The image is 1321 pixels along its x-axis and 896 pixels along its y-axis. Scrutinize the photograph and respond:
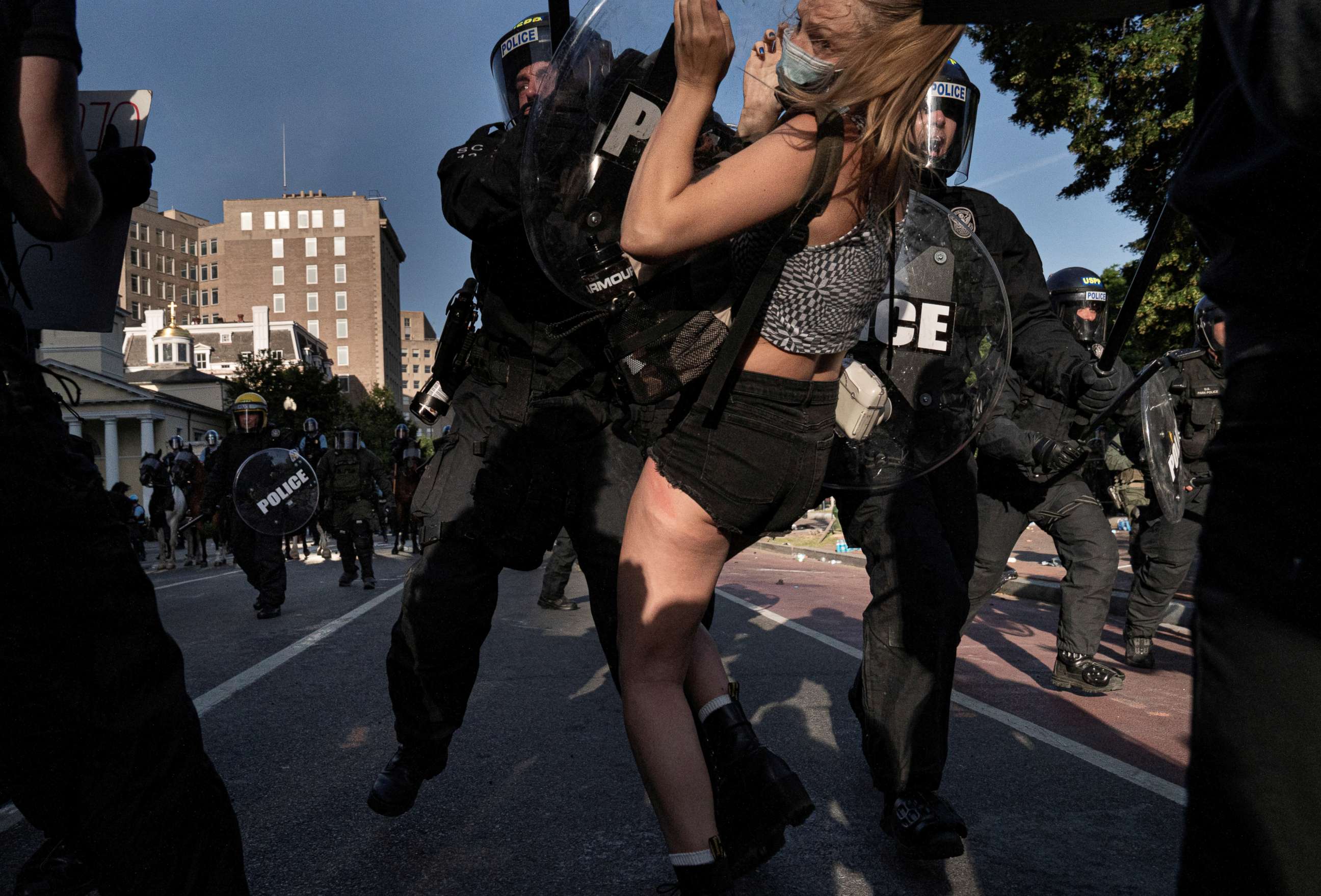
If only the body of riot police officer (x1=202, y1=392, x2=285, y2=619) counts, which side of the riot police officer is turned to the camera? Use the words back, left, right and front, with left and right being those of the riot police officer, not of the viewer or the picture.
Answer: front

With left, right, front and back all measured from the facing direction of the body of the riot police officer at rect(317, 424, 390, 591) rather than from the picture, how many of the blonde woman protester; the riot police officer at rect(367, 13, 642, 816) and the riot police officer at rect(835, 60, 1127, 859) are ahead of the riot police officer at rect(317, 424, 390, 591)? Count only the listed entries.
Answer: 3

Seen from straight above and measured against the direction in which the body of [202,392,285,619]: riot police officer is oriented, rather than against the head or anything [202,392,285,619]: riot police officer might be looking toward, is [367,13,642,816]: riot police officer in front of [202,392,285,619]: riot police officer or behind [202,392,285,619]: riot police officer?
in front

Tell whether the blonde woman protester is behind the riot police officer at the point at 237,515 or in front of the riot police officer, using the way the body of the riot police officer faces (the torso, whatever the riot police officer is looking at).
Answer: in front

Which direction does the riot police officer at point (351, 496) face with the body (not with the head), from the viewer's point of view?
toward the camera

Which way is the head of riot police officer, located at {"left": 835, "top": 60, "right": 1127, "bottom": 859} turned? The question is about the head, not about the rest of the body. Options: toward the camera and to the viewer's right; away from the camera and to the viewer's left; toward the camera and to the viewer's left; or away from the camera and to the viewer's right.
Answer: toward the camera and to the viewer's left

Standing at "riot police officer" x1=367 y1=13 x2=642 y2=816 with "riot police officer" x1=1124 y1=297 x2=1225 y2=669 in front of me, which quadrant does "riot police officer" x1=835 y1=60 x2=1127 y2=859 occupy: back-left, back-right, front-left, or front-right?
front-right

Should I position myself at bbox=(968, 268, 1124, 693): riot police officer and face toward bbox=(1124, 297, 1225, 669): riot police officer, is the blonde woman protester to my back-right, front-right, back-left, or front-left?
back-right

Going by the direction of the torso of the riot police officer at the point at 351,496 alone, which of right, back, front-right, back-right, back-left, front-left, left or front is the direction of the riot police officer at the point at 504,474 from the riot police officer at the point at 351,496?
front

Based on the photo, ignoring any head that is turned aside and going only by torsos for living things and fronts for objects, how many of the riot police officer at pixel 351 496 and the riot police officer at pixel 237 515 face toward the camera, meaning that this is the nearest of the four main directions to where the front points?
2

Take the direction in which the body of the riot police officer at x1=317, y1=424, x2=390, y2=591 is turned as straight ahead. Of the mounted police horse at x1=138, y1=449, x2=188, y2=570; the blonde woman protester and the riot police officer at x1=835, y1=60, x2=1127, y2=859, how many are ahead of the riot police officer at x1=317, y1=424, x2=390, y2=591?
2

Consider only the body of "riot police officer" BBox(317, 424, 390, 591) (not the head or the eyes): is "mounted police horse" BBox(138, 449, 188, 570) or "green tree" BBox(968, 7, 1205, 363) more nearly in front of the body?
the green tree
